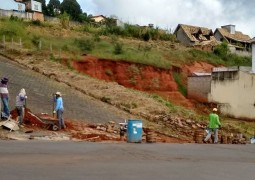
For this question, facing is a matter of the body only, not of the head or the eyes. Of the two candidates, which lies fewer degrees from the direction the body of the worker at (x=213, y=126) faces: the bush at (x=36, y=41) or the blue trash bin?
the bush

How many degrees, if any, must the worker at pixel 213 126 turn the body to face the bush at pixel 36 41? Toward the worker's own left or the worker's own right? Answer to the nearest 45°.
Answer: approximately 90° to the worker's own left

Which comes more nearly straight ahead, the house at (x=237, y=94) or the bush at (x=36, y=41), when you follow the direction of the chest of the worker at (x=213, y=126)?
the house

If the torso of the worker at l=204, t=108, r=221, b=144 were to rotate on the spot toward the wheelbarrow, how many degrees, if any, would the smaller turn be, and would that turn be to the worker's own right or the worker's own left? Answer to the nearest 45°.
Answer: approximately 135° to the worker's own left
